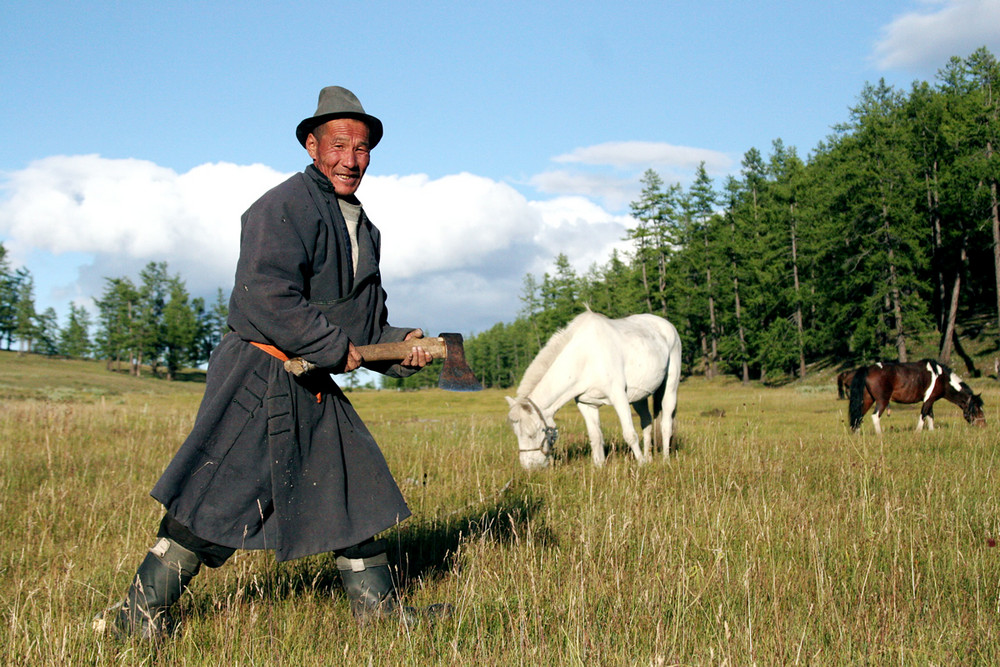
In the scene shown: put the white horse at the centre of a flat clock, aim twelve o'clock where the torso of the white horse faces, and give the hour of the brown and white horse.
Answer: The brown and white horse is roughly at 6 o'clock from the white horse.

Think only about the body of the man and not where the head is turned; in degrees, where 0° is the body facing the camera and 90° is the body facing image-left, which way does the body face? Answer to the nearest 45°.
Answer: approximately 315°

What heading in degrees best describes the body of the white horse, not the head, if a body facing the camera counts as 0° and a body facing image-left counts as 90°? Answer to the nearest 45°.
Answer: approximately 45°

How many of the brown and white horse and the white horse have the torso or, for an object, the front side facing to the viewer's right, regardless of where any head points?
1

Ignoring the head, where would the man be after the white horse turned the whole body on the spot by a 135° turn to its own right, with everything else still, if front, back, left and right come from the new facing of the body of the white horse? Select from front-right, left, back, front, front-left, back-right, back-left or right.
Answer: back

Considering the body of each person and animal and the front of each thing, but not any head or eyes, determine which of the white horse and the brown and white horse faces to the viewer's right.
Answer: the brown and white horse

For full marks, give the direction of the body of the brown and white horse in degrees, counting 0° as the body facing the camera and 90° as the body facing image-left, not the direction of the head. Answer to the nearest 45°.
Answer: approximately 270°

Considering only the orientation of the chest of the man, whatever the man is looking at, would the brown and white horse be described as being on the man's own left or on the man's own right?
on the man's own left

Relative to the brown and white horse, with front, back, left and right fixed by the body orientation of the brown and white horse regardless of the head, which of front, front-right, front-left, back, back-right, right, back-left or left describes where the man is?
right
